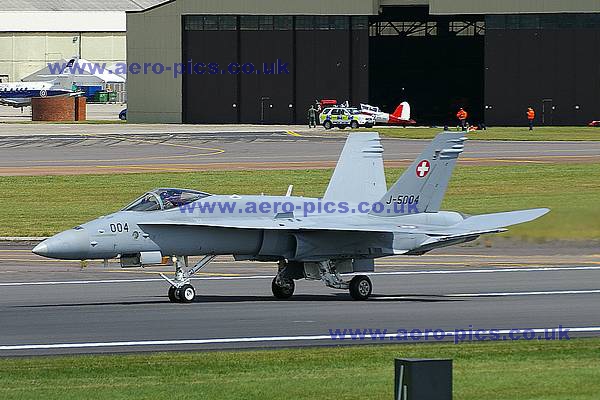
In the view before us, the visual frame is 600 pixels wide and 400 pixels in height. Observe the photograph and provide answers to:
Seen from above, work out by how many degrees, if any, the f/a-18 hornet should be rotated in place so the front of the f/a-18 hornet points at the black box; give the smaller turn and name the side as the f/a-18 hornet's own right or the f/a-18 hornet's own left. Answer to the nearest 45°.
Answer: approximately 45° to the f/a-18 hornet's own left

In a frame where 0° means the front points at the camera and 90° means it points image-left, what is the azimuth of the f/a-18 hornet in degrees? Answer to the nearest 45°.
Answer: approximately 45°
